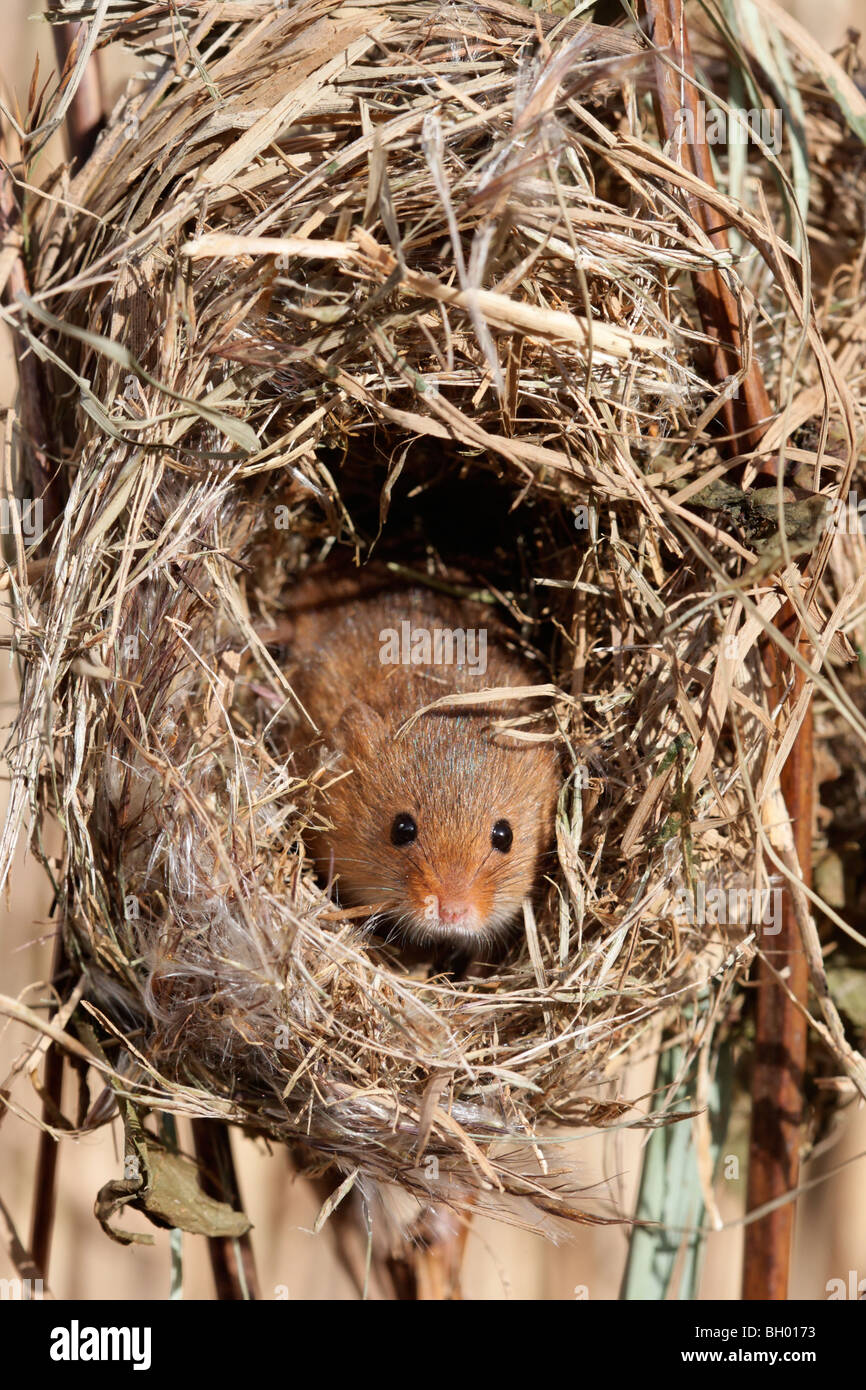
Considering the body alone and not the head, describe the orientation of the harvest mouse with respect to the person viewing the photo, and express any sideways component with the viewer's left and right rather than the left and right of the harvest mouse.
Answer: facing the viewer
